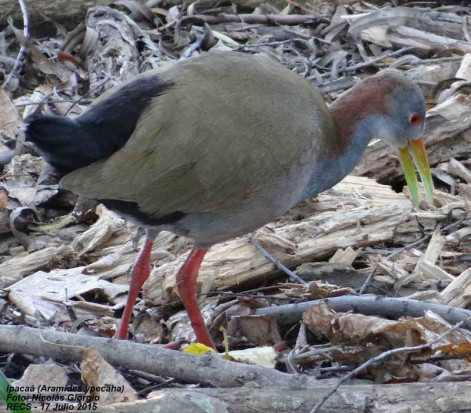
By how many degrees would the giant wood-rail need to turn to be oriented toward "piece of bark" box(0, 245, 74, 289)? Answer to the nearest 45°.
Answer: approximately 135° to its left

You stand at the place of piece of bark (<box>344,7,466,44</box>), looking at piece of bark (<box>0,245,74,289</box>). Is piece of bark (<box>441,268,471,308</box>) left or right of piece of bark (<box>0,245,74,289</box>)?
left

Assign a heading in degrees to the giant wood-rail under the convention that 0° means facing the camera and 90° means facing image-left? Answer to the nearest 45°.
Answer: approximately 270°

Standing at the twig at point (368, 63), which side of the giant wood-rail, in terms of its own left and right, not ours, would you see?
left

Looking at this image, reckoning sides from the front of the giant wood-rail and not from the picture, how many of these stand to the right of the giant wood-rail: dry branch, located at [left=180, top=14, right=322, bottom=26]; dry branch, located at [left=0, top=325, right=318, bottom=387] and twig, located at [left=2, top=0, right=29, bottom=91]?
1

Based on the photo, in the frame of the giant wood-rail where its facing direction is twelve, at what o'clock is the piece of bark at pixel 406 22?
The piece of bark is roughly at 10 o'clock from the giant wood-rail.

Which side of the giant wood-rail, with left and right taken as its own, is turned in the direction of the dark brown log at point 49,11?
left

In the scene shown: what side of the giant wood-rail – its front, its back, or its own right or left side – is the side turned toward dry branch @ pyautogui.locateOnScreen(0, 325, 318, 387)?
right
